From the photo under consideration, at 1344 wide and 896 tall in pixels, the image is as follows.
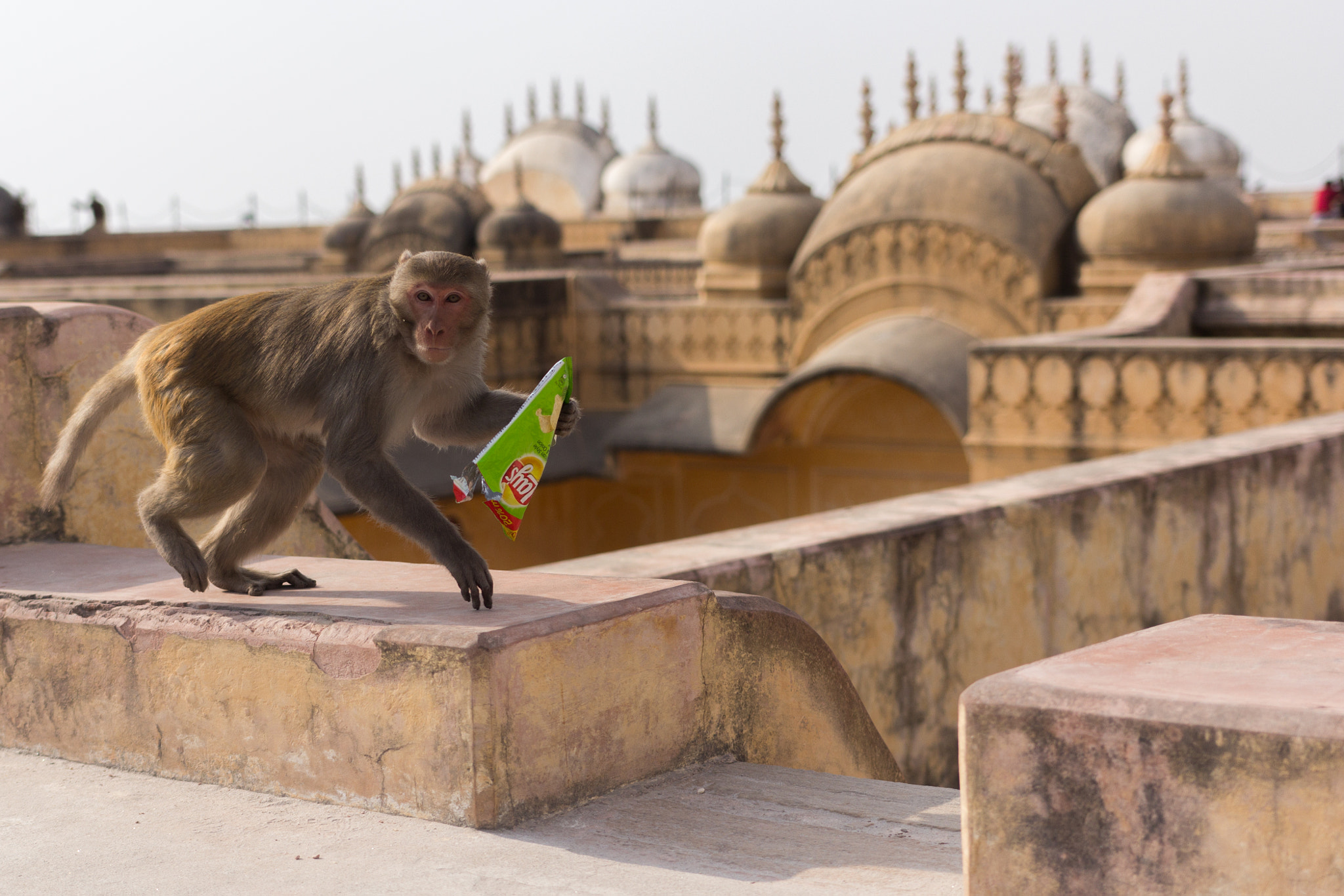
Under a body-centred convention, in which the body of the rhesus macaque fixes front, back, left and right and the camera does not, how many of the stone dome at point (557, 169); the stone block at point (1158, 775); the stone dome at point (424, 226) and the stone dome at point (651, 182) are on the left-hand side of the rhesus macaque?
3

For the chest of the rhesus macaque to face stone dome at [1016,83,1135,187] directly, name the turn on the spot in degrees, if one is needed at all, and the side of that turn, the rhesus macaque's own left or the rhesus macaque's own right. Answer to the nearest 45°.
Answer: approximately 45° to the rhesus macaque's own left

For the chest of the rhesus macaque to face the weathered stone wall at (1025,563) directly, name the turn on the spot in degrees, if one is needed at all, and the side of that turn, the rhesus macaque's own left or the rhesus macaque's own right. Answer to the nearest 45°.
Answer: approximately 45° to the rhesus macaque's own left

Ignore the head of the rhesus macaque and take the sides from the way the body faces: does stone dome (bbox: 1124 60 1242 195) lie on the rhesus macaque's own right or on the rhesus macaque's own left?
on the rhesus macaque's own left

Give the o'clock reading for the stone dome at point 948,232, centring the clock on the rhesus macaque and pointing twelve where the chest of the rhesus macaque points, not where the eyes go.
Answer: The stone dome is roughly at 10 o'clock from the rhesus macaque.

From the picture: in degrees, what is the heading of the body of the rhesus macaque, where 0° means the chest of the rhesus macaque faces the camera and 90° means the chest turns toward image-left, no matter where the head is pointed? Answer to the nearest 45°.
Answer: approximately 270°

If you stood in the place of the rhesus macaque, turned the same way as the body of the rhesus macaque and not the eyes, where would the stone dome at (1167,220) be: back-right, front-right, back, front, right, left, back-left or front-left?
front-left

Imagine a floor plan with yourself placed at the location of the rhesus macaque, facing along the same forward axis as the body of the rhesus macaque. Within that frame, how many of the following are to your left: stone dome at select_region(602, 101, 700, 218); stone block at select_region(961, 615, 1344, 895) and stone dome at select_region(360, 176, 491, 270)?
2

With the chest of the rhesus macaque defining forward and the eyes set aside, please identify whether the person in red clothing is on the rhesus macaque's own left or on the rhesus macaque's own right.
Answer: on the rhesus macaque's own left

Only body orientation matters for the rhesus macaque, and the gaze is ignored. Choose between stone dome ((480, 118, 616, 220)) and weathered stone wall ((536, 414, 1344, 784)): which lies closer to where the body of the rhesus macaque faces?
the weathered stone wall

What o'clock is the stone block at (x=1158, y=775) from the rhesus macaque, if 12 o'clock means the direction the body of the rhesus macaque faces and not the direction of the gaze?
The stone block is roughly at 2 o'clock from the rhesus macaque.
